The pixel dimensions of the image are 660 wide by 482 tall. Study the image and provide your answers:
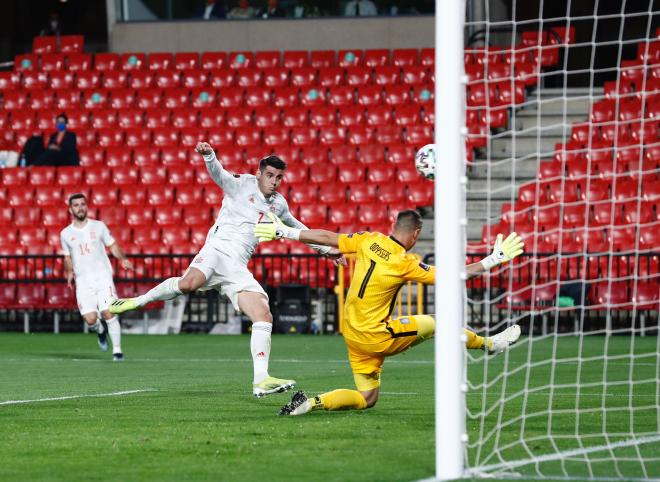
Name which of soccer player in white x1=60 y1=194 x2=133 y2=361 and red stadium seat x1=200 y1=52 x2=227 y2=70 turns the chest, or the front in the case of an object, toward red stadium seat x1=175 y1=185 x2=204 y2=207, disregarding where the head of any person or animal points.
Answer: red stadium seat x1=200 y1=52 x2=227 y2=70

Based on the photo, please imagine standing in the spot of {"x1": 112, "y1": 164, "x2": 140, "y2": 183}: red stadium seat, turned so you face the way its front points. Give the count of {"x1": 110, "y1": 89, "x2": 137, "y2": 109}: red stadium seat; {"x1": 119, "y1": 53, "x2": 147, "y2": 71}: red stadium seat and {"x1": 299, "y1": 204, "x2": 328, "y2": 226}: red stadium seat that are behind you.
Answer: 2

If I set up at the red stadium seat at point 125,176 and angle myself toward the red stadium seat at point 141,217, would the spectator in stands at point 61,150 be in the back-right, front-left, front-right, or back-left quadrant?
back-right

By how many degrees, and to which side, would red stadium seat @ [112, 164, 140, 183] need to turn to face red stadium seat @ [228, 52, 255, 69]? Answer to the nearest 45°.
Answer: approximately 135° to its left

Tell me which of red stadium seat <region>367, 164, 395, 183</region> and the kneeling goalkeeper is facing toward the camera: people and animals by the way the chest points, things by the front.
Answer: the red stadium seat

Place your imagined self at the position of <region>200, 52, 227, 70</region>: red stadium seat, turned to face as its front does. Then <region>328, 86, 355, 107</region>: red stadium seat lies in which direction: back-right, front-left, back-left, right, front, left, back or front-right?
front-left

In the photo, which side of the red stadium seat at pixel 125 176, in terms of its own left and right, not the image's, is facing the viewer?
front

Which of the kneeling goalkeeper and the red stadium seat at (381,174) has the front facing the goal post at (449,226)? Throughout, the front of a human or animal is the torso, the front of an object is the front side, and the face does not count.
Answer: the red stadium seat

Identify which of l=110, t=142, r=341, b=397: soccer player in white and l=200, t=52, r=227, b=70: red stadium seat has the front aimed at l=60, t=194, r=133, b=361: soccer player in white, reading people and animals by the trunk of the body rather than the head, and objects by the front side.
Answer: the red stadium seat

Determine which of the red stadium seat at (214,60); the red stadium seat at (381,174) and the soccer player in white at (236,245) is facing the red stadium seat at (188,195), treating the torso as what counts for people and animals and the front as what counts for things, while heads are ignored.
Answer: the red stadium seat at (214,60)

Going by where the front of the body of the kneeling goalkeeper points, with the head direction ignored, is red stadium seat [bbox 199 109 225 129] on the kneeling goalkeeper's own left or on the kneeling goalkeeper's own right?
on the kneeling goalkeeper's own left

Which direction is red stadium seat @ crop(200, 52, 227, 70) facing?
toward the camera

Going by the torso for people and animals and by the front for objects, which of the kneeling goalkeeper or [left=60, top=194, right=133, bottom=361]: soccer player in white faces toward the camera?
the soccer player in white

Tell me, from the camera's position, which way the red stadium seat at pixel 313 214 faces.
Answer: facing the viewer

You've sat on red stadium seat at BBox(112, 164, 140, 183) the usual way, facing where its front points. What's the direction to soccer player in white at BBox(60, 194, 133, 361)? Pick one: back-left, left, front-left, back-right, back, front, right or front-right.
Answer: front

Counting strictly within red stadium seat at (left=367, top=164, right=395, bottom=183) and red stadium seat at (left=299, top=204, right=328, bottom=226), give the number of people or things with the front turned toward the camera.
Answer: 2

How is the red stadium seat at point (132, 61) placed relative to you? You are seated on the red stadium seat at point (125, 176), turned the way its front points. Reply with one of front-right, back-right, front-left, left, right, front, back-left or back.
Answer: back
